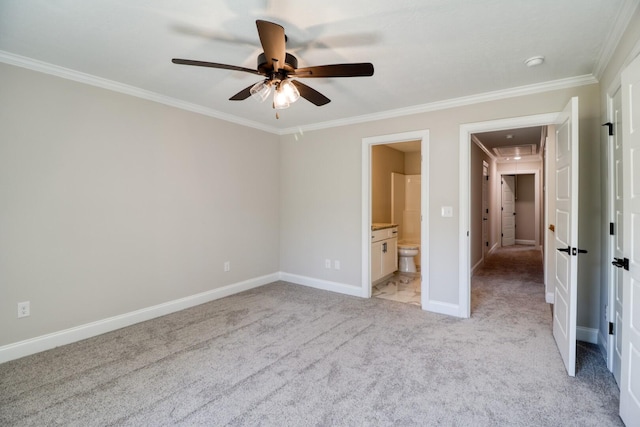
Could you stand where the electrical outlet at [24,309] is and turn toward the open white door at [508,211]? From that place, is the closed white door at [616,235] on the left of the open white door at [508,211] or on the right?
right

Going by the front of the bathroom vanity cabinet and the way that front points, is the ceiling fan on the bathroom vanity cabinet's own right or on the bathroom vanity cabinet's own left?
on the bathroom vanity cabinet's own right

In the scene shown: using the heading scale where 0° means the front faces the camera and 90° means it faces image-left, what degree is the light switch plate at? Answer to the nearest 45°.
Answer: approximately 0°

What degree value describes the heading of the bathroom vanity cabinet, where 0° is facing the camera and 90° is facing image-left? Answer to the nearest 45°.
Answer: approximately 315°

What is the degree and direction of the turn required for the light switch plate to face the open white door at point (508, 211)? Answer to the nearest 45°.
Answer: approximately 180°

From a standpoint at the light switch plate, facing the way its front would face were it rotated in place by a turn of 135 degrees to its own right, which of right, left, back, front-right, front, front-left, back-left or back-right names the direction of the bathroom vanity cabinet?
front

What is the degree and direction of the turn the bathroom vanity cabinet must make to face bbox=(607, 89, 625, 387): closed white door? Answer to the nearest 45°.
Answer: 0° — it already faces it
